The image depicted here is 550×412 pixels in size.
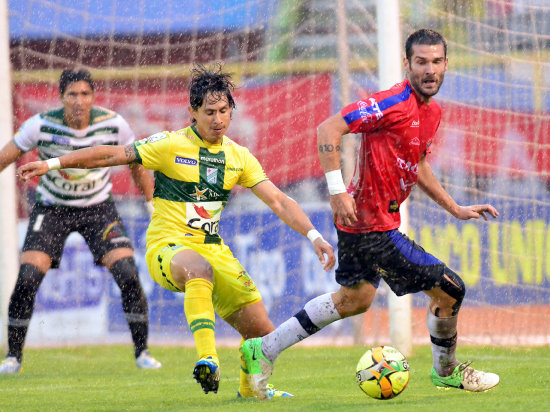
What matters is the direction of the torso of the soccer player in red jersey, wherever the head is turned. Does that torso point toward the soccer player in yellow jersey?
no

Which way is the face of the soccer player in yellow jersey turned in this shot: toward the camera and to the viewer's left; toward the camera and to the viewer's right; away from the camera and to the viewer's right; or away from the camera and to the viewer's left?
toward the camera and to the viewer's right

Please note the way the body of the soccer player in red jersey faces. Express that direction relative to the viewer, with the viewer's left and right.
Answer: facing the viewer and to the right of the viewer

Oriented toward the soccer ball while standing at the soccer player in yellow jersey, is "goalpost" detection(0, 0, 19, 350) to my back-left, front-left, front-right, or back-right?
back-left

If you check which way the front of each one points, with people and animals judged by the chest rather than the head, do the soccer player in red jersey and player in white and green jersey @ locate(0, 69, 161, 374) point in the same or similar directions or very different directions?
same or similar directions

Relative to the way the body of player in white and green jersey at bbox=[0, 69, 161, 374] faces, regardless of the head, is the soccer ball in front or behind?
in front

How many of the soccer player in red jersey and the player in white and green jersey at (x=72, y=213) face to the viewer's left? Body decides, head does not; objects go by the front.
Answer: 0

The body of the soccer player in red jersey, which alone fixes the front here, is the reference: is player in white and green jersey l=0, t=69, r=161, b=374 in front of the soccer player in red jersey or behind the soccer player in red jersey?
behind

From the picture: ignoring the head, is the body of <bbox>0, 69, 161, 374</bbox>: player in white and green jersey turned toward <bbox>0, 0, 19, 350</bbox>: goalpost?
no

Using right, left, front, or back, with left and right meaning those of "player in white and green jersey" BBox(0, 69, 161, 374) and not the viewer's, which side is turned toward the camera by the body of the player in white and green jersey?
front

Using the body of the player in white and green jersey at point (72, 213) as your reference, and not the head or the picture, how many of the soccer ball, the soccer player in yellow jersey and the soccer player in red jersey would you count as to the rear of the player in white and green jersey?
0

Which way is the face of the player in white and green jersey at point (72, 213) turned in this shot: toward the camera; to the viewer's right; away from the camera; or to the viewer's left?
toward the camera

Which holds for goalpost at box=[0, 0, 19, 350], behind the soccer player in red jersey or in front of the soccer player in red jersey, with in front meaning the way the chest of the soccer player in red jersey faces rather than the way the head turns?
behind

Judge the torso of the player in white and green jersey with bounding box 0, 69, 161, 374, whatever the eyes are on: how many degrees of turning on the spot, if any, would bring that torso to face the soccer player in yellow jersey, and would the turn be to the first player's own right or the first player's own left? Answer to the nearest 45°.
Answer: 0° — they already face them
